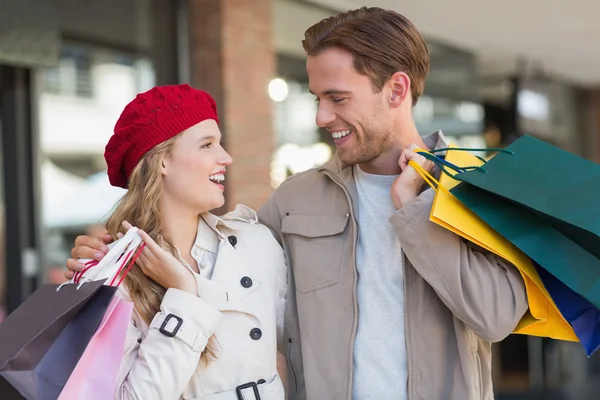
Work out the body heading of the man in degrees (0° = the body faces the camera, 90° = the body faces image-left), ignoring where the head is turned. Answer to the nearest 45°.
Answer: approximately 0°

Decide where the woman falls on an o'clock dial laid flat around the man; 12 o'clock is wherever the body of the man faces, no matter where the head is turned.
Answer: The woman is roughly at 3 o'clock from the man.

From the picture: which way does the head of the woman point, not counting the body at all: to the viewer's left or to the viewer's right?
to the viewer's right

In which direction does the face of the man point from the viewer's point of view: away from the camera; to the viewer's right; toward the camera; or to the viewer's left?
to the viewer's left
